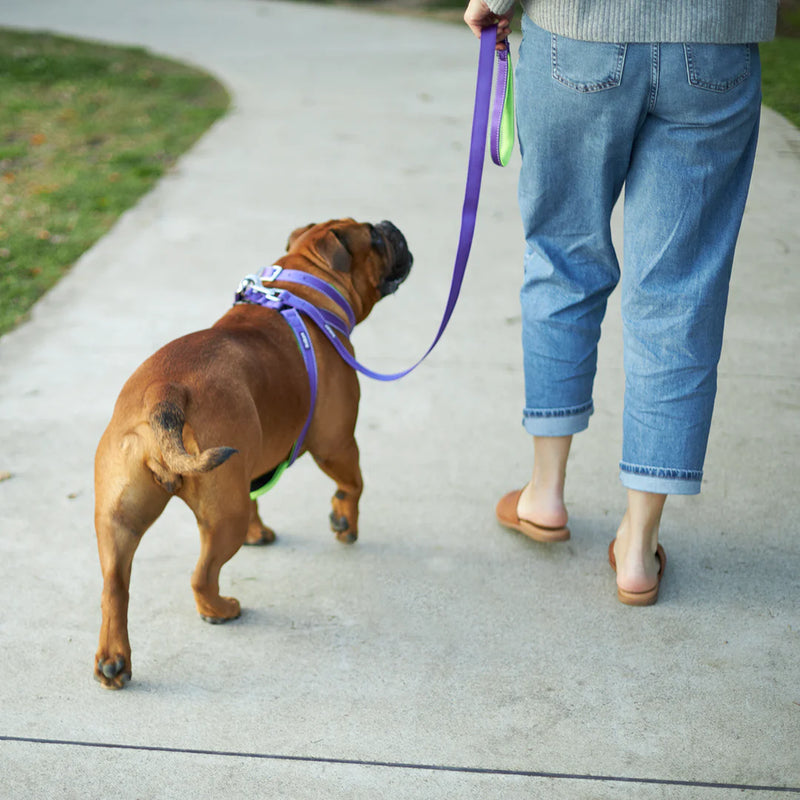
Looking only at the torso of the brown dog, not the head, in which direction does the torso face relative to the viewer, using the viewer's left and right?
facing away from the viewer and to the right of the viewer

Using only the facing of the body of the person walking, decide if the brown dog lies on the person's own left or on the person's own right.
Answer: on the person's own left

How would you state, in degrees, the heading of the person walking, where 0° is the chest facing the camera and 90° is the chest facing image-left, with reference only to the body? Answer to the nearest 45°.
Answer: approximately 180°

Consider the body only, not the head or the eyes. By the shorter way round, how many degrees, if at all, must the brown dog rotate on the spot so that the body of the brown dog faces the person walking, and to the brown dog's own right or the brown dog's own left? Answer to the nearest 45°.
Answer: approximately 45° to the brown dog's own right
